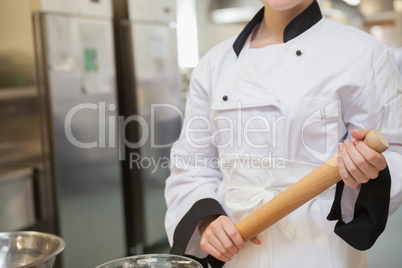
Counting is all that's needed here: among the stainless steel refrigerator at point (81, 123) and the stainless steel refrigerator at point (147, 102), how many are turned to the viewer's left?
0

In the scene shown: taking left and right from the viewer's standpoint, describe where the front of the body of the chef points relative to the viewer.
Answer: facing the viewer and to the left of the viewer

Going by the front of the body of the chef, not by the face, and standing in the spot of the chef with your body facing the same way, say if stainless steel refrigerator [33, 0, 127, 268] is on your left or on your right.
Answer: on your right

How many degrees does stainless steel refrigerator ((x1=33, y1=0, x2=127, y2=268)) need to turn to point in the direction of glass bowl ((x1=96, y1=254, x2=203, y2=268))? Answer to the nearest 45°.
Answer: approximately 45° to its right

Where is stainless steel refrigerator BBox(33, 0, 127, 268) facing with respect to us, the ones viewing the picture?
facing the viewer and to the right of the viewer

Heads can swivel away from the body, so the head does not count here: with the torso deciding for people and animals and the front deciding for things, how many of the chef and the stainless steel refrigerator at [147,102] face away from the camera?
0
